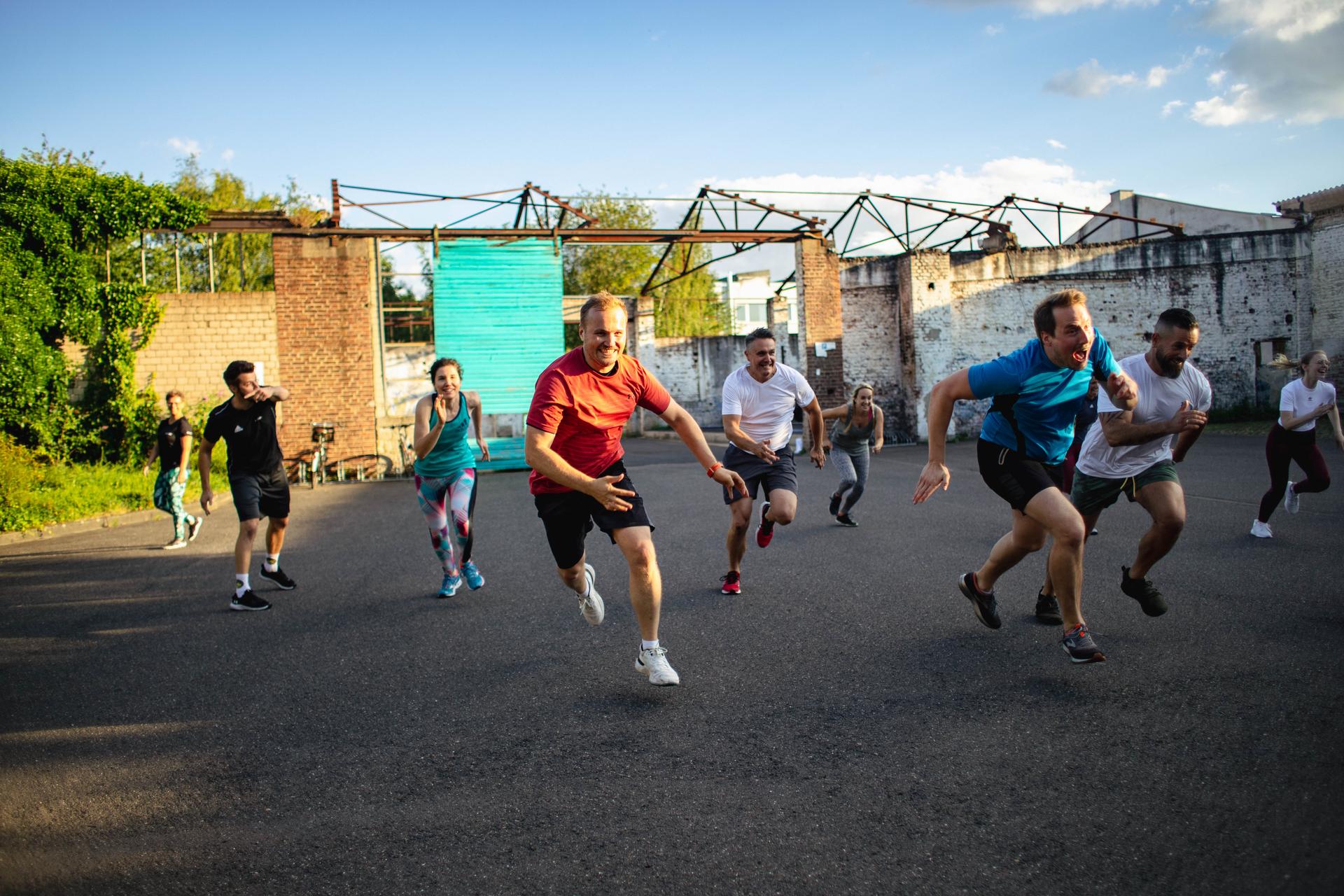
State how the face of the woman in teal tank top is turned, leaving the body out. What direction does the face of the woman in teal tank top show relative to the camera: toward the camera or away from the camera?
toward the camera

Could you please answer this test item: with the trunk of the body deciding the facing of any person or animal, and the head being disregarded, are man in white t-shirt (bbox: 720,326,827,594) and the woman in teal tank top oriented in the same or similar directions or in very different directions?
same or similar directions

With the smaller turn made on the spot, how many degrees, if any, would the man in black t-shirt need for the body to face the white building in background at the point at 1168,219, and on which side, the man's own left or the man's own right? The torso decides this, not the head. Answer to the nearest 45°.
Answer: approximately 90° to the man's own left

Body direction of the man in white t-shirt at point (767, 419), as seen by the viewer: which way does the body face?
toward the camera

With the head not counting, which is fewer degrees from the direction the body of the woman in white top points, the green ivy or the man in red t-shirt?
the man in red t-shirt

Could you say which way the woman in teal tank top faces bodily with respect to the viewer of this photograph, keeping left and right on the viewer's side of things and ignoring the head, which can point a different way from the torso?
facing the viewer
